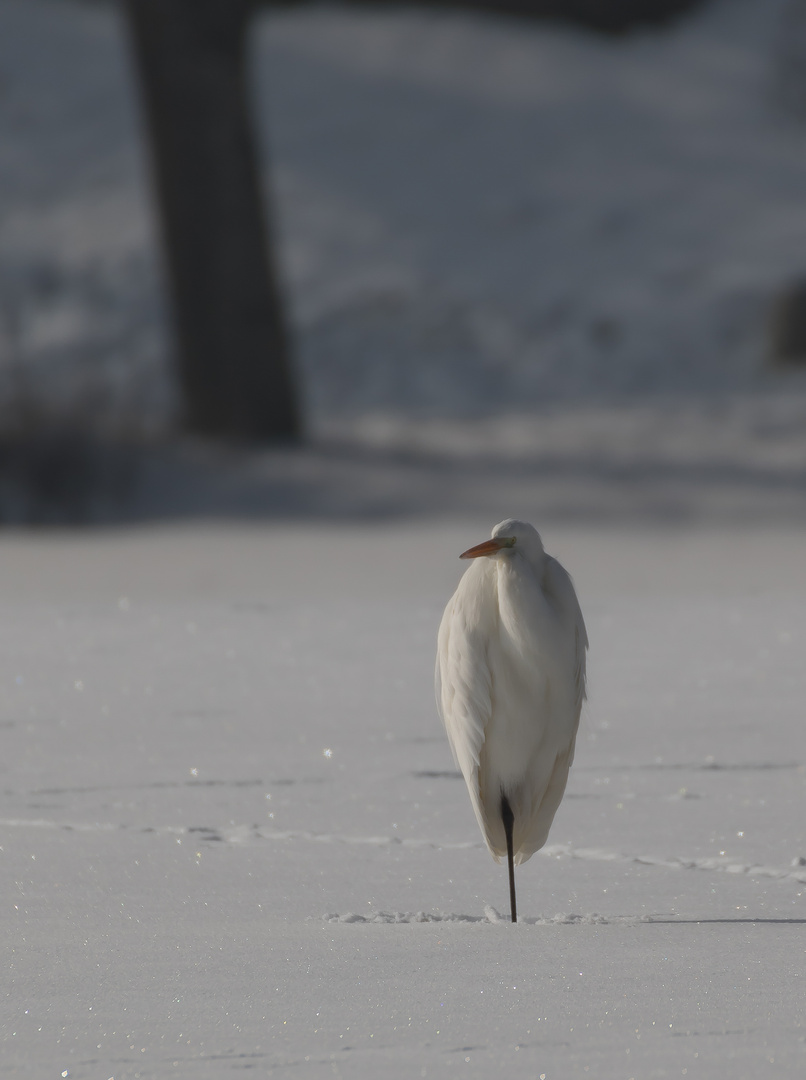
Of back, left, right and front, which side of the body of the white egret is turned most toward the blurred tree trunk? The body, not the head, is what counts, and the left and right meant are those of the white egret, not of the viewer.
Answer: back

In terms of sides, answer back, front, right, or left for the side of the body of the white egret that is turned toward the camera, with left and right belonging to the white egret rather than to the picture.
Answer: front
